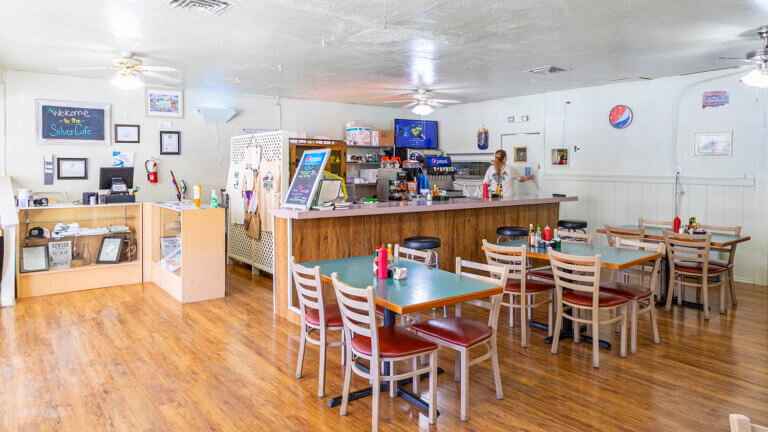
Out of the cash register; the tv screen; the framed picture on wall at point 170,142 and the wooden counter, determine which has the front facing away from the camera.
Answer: the cash register

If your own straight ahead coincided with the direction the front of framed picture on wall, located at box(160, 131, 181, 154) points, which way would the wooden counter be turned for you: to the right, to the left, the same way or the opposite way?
the same way

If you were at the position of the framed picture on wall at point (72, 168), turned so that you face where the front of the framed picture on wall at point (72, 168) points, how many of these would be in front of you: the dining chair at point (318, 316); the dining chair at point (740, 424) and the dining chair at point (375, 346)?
3

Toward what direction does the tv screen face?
toward the camera

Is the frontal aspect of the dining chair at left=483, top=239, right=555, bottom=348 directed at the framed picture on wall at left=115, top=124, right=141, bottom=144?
no

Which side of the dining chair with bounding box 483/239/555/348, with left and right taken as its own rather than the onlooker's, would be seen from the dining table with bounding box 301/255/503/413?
back

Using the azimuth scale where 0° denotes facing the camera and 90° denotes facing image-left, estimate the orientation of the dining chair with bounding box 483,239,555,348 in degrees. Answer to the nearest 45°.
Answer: approximately 225°

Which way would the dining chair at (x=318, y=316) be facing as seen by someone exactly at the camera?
facing away from the viewer and to the right of the viewer

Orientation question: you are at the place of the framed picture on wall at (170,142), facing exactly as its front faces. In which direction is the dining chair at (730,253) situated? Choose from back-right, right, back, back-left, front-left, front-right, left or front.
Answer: front-left

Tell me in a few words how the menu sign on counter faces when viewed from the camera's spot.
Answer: facing the viewer and to the left of the viewer

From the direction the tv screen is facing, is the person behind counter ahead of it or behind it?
ahead

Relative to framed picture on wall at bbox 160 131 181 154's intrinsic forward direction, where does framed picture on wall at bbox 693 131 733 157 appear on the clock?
framed picture on wall at bbox 693 131 733 157 is roughly at 10 o'clock from framed picture on wall at bbox 160 131 181 154.

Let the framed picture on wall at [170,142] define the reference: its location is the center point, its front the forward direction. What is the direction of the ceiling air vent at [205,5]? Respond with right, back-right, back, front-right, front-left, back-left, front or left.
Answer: front
